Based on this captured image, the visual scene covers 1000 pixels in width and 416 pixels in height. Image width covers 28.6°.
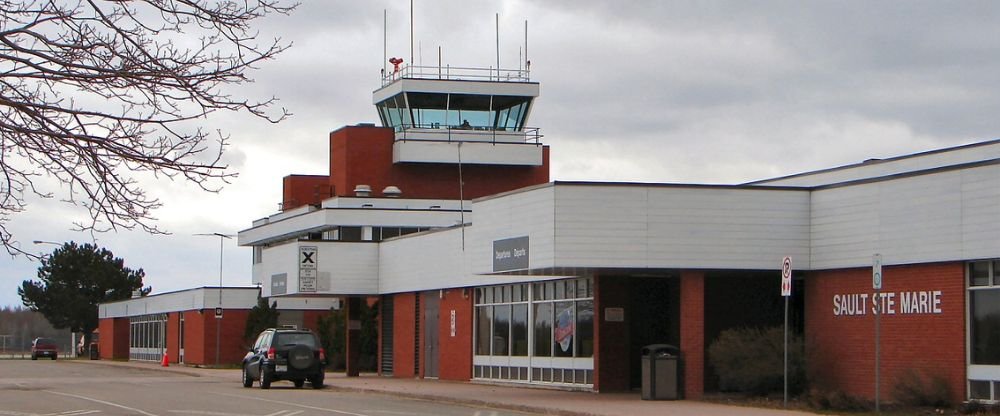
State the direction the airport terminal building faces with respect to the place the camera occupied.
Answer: facing the viewer and to the left of the viewer

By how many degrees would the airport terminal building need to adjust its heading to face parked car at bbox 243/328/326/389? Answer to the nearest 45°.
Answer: approximately 90° to its right
